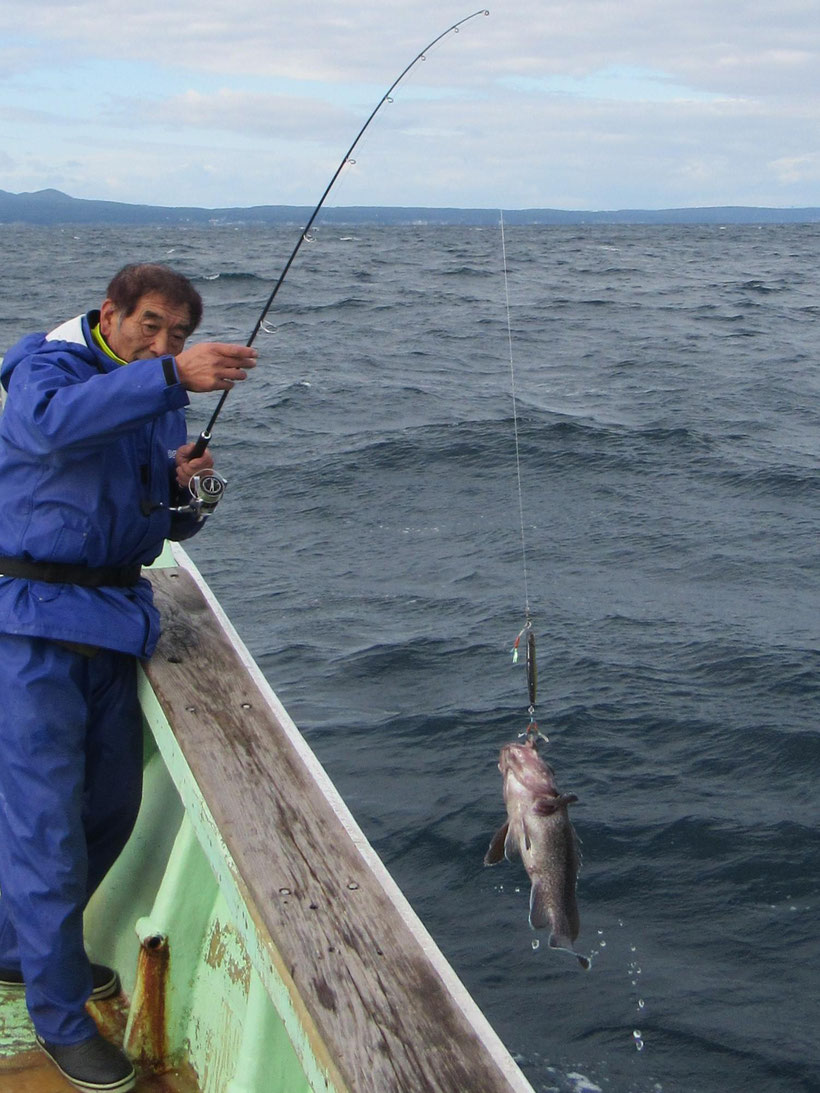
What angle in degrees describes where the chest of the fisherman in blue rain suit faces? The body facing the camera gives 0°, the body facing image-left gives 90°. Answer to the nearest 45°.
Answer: approximately 315°

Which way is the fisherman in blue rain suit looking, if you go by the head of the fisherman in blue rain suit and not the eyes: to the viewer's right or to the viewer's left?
to the viewer's right

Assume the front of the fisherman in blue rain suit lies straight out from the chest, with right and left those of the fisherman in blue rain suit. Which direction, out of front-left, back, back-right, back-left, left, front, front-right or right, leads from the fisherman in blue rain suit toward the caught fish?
front-left
